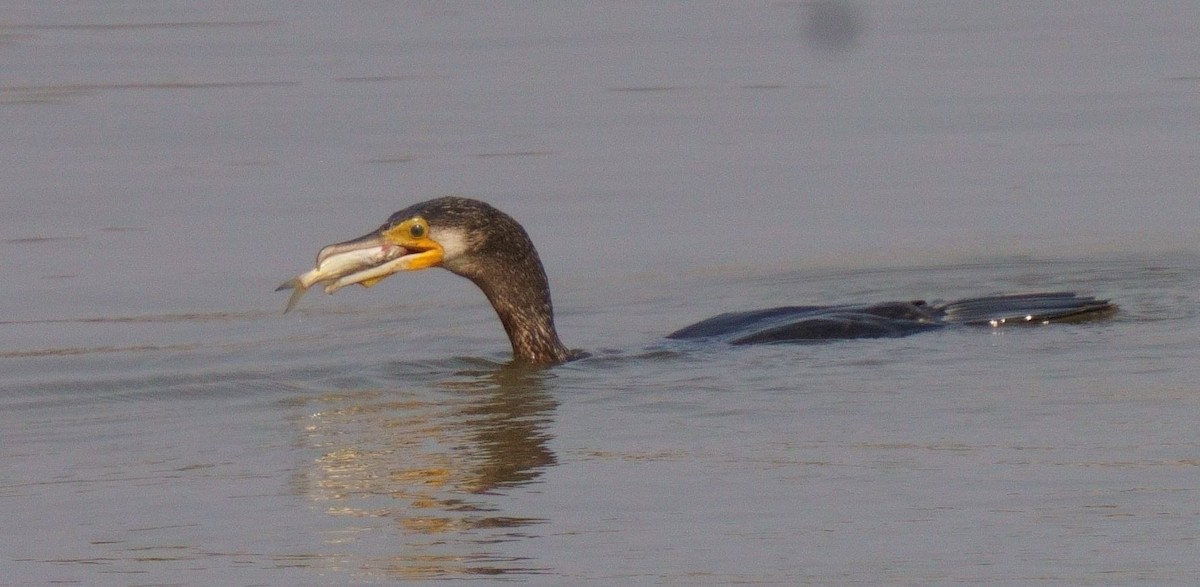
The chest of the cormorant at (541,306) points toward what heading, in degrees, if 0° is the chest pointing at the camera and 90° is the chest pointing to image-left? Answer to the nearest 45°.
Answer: approximately 90°
